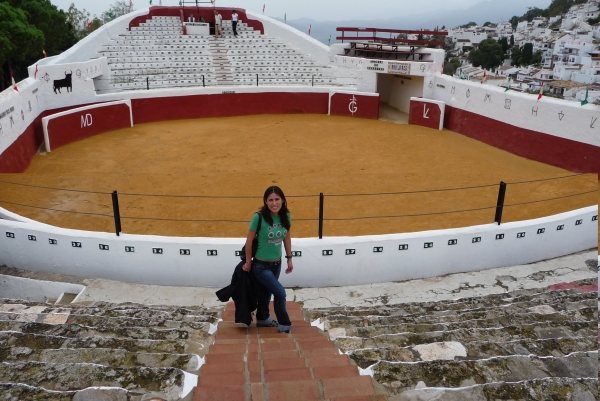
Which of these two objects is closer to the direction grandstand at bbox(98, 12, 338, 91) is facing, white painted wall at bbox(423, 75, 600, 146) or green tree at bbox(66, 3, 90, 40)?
the white painted wall

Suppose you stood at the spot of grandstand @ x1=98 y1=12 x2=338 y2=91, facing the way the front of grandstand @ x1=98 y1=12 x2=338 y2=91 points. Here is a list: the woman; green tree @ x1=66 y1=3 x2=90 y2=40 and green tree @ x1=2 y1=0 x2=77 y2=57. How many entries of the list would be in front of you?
1

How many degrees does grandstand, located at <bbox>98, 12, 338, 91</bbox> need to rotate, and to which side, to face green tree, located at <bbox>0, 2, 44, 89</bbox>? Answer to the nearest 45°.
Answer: approximately 90° to its right

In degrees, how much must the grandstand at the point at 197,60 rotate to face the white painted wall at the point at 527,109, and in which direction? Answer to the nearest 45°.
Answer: approximately 45° to its left

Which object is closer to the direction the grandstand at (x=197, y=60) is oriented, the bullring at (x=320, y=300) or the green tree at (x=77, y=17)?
the bullring

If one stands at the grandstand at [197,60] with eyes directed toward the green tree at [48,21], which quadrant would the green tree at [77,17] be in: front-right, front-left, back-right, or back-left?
front-right

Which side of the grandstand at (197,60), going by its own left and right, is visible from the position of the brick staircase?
front

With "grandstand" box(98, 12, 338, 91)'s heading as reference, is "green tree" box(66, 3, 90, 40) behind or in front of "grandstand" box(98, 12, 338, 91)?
behind

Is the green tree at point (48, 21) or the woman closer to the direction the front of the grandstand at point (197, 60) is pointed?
the woman

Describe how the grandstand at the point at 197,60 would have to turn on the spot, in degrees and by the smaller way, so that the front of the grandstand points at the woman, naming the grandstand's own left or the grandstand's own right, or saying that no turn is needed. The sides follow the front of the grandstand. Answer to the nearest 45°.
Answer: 0° — it already faces them

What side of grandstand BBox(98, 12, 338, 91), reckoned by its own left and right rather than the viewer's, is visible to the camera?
front

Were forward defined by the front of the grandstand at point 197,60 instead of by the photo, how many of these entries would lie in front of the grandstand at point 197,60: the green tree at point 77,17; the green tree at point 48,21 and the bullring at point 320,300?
1

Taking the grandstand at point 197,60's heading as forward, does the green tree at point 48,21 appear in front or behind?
behind
